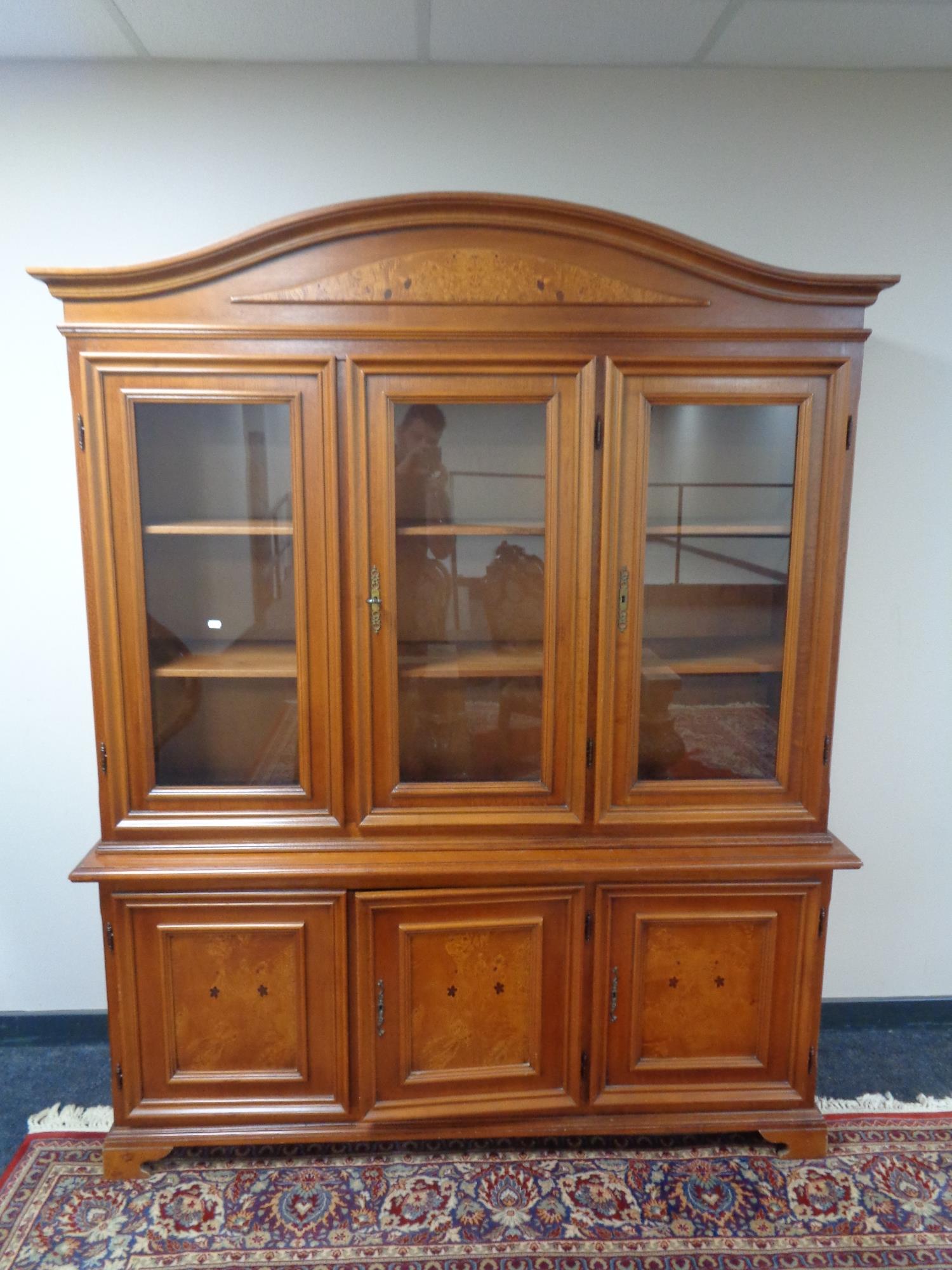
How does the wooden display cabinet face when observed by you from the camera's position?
facing the viewer
